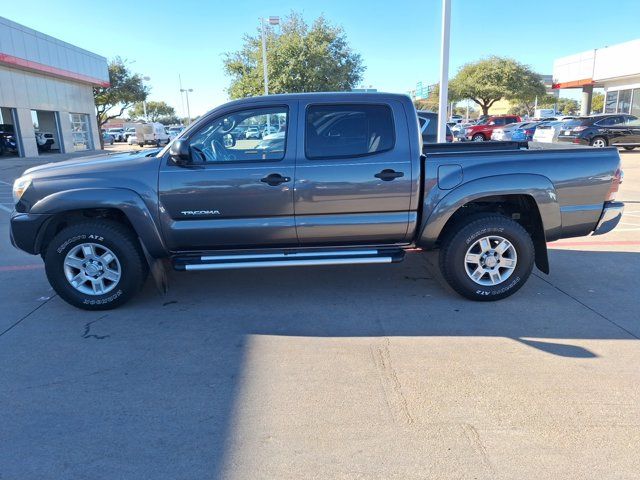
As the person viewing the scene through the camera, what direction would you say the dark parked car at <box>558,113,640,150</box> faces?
facing away from the viewer and to the right of the viewer

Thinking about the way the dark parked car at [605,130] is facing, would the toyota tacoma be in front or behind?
behind

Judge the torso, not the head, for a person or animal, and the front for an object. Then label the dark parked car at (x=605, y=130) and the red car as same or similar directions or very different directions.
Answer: very different directions

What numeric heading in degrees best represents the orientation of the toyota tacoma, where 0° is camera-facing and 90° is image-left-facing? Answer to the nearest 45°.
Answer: approximately 90°

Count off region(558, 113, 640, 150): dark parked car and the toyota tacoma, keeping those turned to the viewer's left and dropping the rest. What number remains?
1

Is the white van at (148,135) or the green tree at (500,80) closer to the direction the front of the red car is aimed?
the white van

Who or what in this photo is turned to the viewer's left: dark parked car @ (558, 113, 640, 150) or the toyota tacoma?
the toyota tacoma

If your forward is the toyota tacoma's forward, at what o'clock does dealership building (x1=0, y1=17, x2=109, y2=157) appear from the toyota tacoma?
The dealership building is roughly at 2 o'clock from the toyota tacoma.

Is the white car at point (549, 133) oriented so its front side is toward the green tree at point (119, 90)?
no

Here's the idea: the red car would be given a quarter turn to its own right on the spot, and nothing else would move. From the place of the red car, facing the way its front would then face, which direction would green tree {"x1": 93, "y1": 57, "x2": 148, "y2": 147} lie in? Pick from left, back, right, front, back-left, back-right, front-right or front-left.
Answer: front-left

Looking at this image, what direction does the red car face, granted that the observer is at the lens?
facing the viewer and to the left of the viewer

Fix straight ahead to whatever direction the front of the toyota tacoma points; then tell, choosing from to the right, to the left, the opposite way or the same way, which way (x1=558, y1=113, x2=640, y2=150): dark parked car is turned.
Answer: the opposite way

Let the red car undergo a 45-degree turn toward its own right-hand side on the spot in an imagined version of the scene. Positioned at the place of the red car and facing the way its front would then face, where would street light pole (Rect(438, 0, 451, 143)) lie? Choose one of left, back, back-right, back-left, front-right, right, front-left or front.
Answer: left

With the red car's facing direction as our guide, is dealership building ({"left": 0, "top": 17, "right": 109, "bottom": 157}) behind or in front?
in front

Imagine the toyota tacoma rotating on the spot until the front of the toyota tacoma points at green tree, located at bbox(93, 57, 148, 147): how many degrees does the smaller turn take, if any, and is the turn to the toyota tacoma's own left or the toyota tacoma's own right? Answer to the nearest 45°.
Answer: approximately 45° to the toyota tacoma's own right
